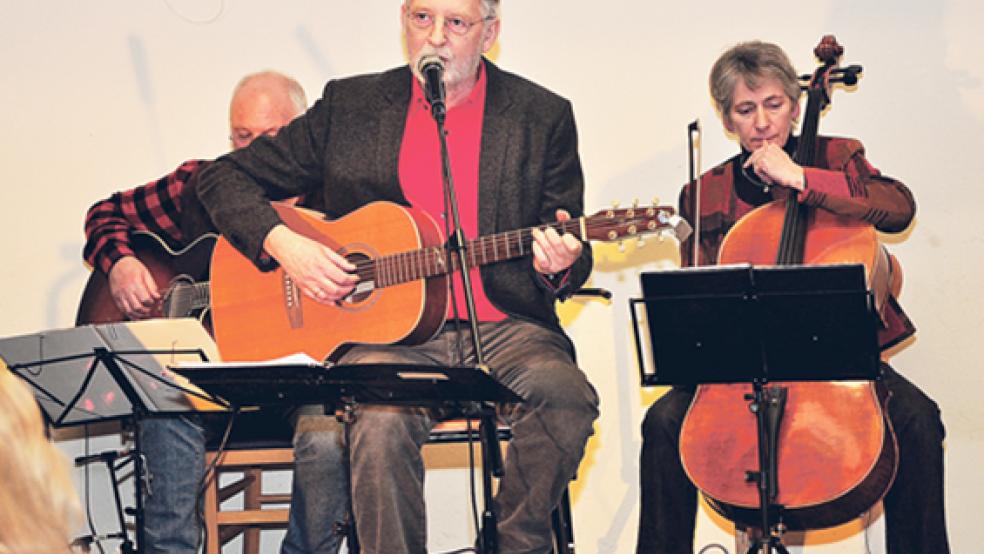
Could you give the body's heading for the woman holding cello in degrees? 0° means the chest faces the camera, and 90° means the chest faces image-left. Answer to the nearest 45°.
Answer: approximately 0°

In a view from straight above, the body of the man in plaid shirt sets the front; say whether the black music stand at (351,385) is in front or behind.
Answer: in front

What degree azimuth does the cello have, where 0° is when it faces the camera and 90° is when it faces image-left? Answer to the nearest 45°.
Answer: approximately 0°

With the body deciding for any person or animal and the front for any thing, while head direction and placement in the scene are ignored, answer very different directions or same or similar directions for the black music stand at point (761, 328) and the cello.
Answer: very different directions

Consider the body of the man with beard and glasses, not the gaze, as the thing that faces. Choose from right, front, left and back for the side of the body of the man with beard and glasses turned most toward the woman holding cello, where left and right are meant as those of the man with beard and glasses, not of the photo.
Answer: left

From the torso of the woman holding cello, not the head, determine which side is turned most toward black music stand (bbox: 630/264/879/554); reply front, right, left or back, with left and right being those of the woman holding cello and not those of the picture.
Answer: front

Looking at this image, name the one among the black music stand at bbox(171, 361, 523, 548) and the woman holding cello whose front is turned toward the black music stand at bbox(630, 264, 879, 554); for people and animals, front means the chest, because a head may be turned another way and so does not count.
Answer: the woman holding cello

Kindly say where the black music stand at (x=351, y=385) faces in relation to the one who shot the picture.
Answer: facing away from the viewer

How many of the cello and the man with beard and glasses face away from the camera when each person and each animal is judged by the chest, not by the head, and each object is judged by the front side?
0

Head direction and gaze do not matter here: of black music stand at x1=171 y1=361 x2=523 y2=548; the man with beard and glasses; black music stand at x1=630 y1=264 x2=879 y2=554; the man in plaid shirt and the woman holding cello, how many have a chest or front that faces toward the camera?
3
